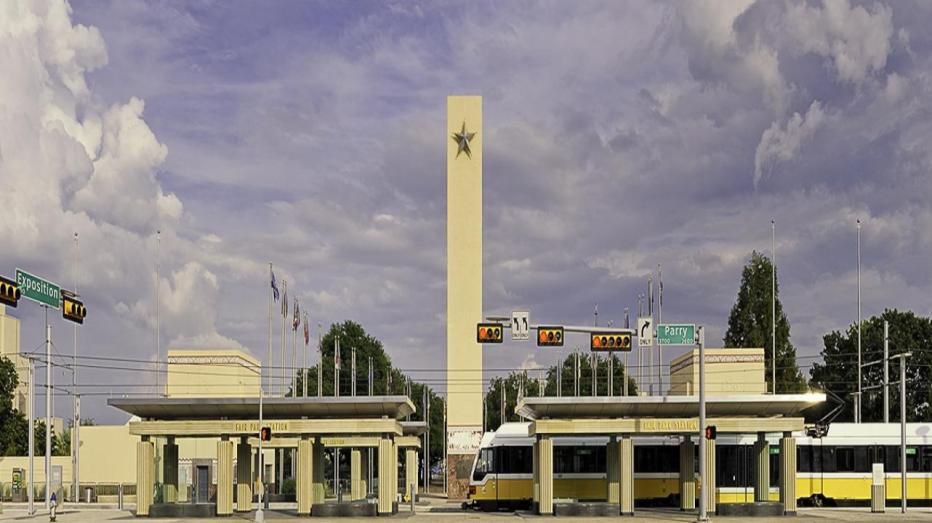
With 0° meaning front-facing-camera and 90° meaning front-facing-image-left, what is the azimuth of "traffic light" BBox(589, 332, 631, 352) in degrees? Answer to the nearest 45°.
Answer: approximately 0°

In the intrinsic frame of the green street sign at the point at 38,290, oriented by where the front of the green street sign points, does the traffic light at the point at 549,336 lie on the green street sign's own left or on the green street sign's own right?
on the green street sign's own left

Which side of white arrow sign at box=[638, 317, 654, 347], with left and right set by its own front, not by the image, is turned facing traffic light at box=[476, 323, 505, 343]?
right

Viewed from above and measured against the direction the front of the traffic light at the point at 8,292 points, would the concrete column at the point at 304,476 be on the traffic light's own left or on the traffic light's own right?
on the traffic light's own left

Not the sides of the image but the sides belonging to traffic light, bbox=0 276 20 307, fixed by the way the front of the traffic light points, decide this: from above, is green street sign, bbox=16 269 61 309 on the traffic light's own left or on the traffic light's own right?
on the traffic light's own left
